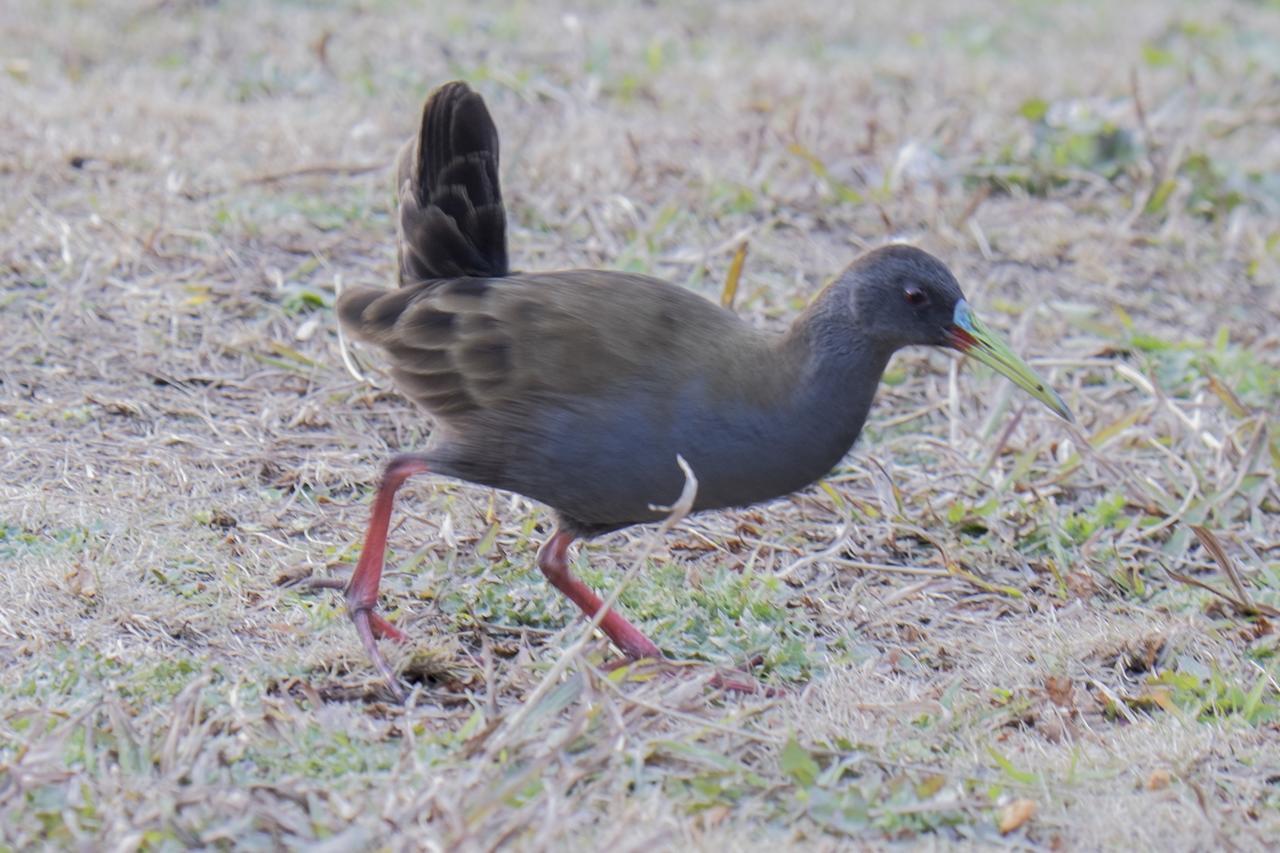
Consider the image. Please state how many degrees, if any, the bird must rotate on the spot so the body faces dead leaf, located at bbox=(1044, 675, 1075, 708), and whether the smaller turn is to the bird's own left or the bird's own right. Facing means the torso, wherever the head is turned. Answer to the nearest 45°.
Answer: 0° — it already faces it

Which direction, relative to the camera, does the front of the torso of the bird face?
to the viewer's right
